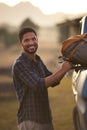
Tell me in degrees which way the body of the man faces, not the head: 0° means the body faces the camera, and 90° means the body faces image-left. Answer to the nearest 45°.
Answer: approximately 315°
